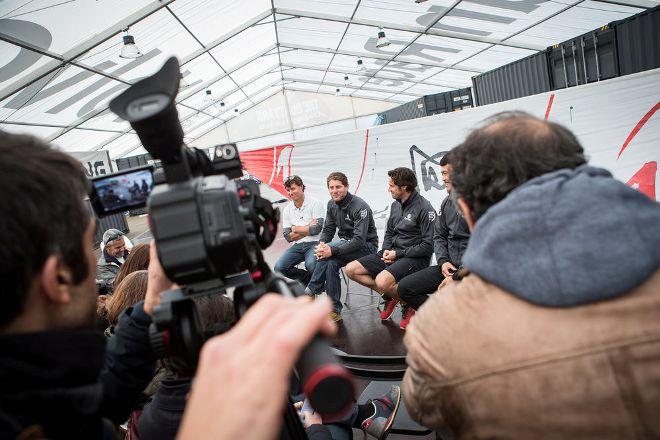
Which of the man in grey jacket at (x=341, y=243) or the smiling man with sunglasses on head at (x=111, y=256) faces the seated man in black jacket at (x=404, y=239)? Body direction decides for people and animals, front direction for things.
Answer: the smiling man with sunglasses on head

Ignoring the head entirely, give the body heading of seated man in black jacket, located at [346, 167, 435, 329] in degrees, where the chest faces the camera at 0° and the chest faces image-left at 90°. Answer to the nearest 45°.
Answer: approximately 45°

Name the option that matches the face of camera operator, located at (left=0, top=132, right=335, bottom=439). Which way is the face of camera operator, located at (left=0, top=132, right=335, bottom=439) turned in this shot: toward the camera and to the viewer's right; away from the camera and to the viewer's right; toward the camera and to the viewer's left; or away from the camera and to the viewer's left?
away from the camera and to the viewer's right

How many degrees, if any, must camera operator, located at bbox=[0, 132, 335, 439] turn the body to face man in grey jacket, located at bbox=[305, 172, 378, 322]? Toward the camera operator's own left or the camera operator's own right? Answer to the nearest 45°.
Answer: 0° — they already face them

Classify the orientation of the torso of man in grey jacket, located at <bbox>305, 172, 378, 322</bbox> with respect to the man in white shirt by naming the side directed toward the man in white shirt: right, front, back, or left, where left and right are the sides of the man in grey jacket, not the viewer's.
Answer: right

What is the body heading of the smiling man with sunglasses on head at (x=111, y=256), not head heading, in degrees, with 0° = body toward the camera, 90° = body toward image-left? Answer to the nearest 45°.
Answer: approximately 315°

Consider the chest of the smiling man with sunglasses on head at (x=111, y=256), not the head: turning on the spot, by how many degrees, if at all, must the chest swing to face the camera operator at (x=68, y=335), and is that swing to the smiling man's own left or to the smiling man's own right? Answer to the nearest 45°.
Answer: approximately 45° to the smiling man's own right

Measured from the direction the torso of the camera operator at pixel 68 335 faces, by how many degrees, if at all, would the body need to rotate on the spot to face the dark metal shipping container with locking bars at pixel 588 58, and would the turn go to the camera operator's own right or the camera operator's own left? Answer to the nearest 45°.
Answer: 0° — they already face it

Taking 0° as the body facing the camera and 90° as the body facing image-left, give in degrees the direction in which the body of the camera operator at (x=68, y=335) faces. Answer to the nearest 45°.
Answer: approximately 225°

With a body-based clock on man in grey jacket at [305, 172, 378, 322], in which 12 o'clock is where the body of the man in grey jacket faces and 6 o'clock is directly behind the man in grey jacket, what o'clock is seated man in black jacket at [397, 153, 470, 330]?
The seated man in black jacket is roughly at 9 o'clock from the man in grey jacket.

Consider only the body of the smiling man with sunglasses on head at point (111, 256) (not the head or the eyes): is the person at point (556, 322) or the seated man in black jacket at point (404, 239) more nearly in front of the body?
the seated man in black jacket

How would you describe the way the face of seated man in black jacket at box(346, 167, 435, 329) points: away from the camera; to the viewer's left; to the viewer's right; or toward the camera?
to the viewer's left
